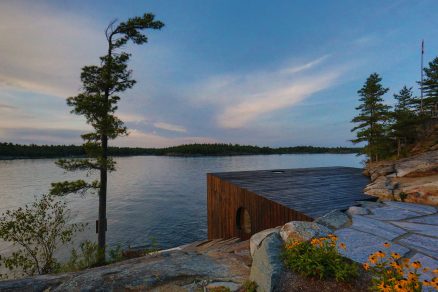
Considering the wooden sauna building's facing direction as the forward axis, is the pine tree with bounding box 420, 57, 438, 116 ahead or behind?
behind

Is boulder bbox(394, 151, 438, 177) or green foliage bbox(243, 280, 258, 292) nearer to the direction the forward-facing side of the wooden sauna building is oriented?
the green foliage

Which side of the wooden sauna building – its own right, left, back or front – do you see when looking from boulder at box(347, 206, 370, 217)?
left

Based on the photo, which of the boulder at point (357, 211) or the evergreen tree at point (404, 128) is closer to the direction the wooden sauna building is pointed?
the boulder

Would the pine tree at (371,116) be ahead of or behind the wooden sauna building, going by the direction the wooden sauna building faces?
behind

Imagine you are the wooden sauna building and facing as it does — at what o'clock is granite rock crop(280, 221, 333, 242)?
The granite rock is roughly at 10 o'clock from the wooden sauna building.

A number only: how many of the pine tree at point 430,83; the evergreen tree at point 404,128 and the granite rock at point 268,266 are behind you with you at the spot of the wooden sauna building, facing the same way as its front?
2

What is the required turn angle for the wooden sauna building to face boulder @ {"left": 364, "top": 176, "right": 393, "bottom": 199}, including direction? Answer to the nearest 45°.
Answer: approximately 135° to its left

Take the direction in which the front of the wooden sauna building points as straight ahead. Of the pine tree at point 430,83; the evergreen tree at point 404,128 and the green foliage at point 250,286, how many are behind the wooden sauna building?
2

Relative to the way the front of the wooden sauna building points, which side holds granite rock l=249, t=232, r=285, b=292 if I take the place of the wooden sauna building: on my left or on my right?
on my left

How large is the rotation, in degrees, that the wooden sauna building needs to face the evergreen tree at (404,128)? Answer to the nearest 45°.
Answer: approximately 180°

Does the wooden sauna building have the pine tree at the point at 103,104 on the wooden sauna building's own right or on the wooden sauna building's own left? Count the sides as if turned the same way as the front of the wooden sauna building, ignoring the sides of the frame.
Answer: on the wooden sauna building's own right

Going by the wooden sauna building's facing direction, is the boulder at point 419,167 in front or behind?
behind

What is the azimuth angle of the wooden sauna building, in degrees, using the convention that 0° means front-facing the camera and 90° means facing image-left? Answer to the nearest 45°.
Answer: approximately 45°

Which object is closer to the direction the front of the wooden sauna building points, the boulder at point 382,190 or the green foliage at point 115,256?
the green foliage

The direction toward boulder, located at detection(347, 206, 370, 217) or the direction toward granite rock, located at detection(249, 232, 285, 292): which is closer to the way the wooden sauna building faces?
the granite rock

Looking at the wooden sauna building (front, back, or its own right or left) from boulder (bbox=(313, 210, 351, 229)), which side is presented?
left

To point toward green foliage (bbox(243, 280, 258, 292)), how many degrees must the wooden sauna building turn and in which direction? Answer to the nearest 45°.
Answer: approximately 45° to its left
